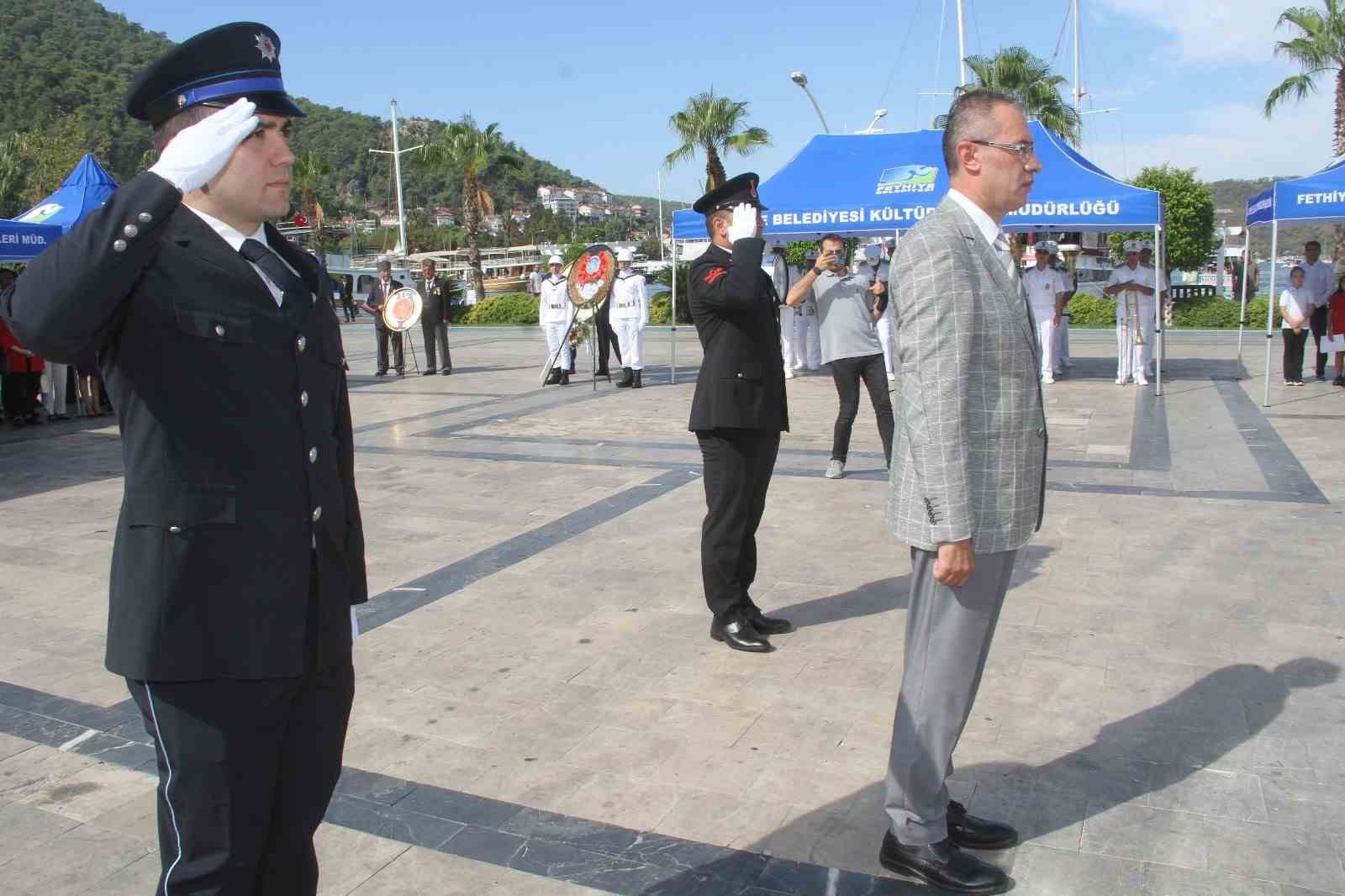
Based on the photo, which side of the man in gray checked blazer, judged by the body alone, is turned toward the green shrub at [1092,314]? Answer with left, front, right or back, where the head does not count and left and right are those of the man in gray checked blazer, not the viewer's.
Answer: left

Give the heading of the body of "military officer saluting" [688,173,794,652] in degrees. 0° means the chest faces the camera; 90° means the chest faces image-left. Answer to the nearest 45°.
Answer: approximately 270°

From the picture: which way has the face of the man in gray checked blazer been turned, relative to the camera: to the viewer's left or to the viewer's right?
to the viewer's right

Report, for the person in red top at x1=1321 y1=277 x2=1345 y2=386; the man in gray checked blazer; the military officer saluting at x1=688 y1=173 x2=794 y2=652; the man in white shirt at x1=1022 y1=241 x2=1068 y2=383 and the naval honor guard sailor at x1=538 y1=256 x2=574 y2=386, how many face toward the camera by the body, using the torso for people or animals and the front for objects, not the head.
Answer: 3

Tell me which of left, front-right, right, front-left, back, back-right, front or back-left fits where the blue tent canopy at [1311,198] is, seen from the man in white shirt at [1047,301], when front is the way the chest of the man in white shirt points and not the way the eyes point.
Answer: front-left

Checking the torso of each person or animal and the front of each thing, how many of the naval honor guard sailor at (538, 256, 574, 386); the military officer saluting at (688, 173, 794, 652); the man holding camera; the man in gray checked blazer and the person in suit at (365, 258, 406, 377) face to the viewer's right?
2

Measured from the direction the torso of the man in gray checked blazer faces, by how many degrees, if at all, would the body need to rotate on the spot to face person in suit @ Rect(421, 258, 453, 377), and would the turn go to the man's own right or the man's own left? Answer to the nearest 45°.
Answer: approximately 135° to the man's own left

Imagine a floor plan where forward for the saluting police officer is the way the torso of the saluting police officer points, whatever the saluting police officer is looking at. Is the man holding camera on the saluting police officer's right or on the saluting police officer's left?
on the saluting police officer's left

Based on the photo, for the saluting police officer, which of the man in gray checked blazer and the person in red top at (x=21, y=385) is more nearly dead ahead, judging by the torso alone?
the man in gray checked blazer

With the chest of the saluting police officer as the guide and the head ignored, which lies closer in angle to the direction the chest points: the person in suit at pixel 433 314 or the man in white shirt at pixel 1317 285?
the man in white shirt

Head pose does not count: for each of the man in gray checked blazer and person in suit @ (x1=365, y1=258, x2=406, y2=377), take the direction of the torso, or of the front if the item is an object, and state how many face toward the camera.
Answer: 1

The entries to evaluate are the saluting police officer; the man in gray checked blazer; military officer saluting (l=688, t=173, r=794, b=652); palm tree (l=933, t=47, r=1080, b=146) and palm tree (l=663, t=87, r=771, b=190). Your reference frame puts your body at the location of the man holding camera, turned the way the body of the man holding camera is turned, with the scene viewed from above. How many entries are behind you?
2
